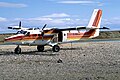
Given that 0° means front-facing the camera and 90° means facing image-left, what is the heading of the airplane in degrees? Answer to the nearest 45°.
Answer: approximately 45°
